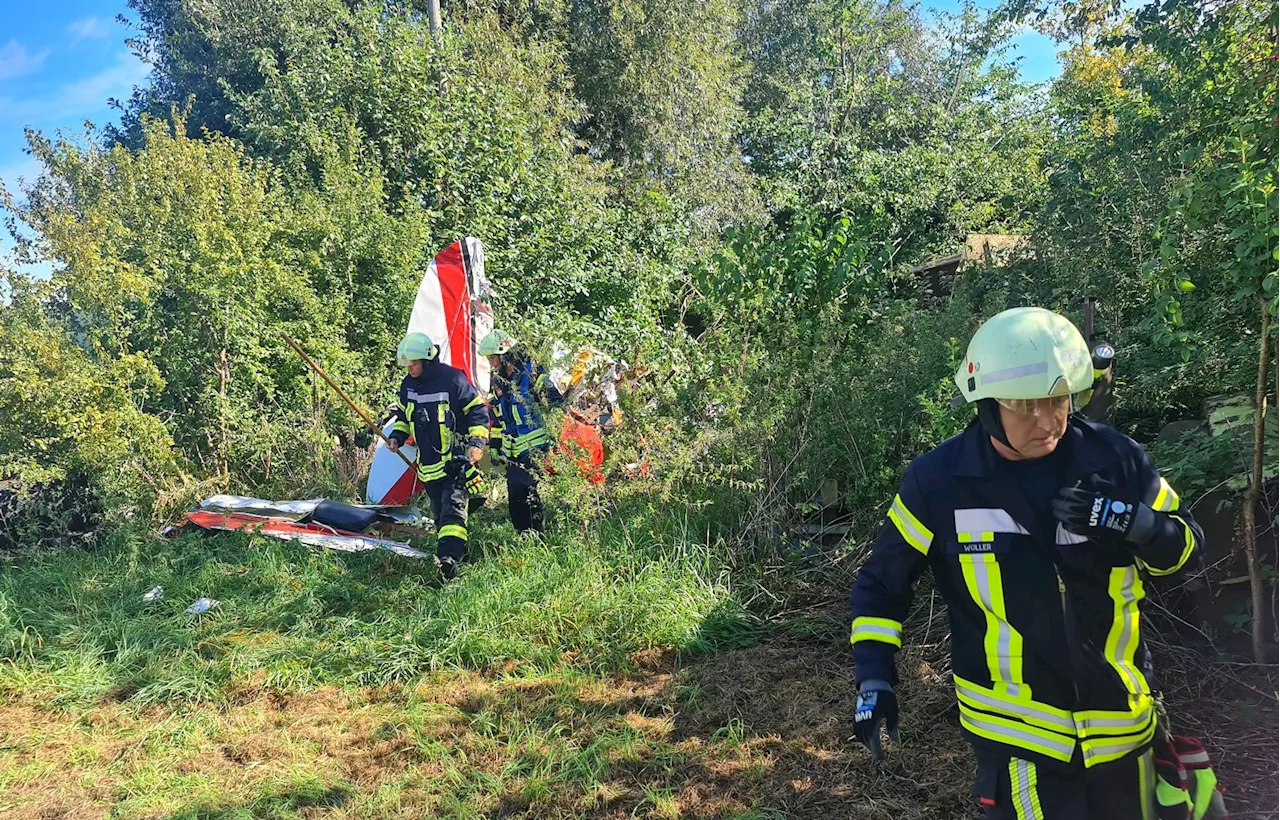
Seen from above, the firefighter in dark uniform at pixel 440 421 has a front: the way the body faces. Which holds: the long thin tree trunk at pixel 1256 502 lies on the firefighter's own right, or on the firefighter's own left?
on the firefighter's own left

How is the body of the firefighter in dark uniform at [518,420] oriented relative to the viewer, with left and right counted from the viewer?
facing the viewer and to the left of the viewer

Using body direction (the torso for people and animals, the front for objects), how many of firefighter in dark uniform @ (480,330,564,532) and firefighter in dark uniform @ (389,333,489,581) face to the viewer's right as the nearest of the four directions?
0

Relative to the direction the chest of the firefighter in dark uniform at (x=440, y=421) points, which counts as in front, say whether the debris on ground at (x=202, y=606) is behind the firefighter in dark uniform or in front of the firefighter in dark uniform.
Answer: in front

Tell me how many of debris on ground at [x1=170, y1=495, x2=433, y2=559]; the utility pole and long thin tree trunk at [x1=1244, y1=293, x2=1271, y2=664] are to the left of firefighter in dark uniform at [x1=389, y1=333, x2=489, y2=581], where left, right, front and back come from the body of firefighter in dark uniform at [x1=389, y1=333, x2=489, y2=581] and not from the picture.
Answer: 1

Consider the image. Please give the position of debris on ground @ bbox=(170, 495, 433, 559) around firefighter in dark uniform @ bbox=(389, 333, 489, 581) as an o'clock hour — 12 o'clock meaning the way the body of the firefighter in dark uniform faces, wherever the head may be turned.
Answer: The debris on ground is roughly at 3 o'clock from the firefighter in dark uniform.

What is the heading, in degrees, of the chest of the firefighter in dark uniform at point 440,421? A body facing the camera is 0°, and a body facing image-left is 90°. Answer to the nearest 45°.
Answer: approximately 45°

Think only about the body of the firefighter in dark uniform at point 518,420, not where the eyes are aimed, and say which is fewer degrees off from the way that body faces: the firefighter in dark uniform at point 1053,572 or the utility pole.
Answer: the firefighter in dark uniform

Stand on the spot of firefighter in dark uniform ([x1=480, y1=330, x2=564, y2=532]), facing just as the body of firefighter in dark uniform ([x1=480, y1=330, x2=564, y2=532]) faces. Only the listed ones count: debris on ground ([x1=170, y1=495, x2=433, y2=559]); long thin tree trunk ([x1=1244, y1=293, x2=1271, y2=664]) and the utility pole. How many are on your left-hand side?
1

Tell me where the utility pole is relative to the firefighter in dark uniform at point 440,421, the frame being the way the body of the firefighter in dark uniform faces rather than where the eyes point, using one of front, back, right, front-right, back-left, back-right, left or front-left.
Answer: back-right

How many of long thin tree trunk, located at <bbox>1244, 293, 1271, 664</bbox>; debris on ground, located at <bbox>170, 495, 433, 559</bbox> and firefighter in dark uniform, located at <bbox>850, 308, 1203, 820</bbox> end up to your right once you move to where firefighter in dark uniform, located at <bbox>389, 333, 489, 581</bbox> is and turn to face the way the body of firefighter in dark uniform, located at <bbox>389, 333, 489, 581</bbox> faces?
1

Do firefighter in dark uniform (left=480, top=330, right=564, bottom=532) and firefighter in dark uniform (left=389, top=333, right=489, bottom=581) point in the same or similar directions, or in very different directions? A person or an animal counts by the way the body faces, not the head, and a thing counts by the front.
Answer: same or similar directions

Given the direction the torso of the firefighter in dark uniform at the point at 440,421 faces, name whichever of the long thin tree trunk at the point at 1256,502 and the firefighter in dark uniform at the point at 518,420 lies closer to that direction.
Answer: the long thin tree trunk
